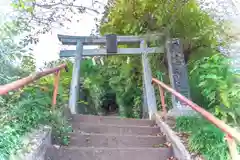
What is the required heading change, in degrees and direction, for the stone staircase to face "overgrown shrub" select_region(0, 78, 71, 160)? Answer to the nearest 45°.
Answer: approximately 45° to its right

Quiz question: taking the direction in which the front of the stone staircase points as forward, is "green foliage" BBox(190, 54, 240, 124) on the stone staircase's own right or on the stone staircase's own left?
on the stone staircase's own left

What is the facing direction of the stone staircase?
toward the camera
